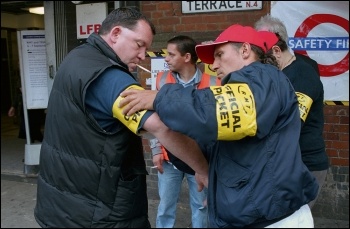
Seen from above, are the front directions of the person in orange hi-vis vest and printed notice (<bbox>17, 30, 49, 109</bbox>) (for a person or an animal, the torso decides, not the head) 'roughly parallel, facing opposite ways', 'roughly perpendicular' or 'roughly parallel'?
roughly parallel

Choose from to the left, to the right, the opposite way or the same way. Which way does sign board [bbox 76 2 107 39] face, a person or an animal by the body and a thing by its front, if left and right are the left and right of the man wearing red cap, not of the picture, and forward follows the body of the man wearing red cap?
to the left

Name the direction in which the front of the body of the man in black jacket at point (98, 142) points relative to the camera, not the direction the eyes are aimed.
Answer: to the viewer's right

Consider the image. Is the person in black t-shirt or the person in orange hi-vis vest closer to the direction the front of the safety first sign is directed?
the person in black t-shirt

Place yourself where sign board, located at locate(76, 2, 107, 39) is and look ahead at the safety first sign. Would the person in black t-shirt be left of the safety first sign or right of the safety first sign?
right

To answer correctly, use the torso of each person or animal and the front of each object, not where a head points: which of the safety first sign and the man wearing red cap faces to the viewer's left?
the man wearing red cap

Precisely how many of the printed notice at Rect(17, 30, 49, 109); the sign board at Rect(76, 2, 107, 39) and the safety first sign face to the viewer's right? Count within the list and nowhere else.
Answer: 0

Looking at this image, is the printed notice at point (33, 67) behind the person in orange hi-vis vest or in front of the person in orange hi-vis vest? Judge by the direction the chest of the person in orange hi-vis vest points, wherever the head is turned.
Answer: behind

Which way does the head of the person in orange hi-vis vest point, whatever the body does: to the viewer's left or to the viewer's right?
to the viewer's left

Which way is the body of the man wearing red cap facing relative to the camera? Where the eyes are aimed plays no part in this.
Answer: to the viewer's left

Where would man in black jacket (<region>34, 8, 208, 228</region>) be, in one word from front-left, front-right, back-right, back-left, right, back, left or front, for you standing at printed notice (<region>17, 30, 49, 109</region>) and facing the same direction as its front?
front

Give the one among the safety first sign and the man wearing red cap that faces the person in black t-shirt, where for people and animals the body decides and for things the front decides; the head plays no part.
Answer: the safety first sign

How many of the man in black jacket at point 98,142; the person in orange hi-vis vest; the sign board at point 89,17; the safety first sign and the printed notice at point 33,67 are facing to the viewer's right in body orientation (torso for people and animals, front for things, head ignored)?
1

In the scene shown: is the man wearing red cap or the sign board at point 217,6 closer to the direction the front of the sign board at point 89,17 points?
the man wearing red cap

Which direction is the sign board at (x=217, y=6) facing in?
toward the camera

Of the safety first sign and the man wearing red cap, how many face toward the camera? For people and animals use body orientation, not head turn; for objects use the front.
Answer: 1

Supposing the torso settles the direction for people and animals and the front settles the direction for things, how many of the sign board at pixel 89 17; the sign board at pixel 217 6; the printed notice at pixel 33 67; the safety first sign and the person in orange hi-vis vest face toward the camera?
5

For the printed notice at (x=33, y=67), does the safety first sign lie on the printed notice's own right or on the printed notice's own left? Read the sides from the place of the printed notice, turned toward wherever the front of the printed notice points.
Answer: on the printed notice's own left

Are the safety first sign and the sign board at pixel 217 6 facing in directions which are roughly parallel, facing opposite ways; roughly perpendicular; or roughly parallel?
roughly parallel

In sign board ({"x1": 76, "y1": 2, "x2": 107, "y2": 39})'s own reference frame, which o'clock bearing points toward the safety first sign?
The safety first sign is roughly at 10 o'clock from the sign board.
